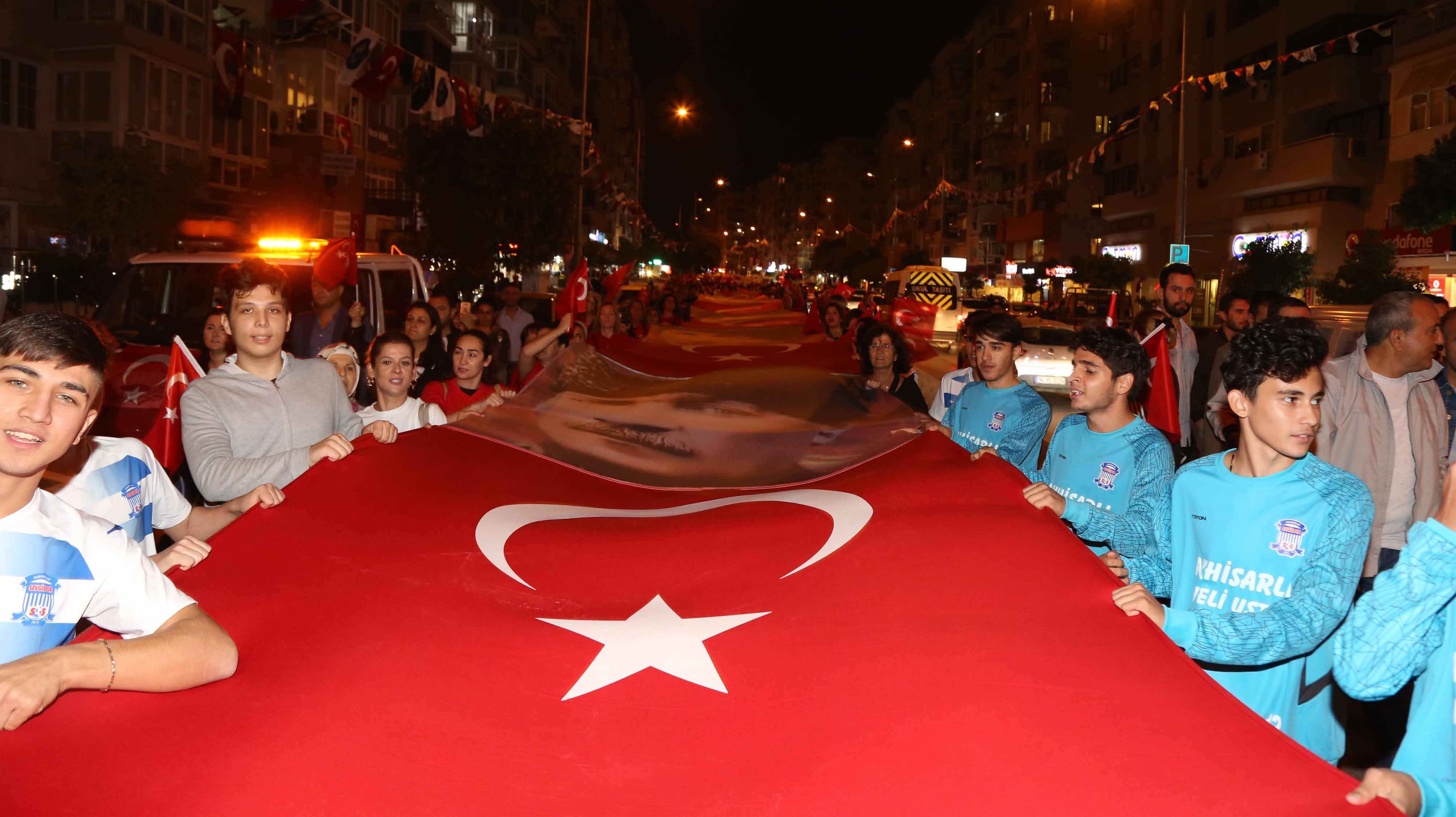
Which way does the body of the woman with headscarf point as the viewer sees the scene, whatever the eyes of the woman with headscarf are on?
toward the camera

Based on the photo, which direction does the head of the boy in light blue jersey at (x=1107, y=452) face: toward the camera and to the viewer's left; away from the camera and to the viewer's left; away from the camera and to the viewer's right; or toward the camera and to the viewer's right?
toward the camera and to the viewer's left

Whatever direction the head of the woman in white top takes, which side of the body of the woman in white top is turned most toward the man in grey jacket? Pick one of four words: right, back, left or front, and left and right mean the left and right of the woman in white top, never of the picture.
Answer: left

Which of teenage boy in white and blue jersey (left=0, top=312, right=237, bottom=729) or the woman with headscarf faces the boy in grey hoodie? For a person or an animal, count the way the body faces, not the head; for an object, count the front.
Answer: the woman with headscarf

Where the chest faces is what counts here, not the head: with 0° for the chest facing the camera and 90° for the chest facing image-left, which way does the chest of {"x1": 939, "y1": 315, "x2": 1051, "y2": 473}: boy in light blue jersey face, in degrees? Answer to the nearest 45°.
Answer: approximately 45°

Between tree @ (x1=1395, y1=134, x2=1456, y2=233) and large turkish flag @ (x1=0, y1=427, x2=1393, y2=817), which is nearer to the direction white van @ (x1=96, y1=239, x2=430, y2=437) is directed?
the large turkish flag

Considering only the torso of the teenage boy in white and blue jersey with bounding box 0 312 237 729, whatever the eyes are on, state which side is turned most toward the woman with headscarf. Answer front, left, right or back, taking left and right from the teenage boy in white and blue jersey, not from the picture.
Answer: back

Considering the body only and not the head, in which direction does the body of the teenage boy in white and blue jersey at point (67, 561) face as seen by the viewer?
toward the camera

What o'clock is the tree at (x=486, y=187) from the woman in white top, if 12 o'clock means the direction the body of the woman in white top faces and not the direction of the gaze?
The tree is roughly at 6 o'clock from the woman in white top.

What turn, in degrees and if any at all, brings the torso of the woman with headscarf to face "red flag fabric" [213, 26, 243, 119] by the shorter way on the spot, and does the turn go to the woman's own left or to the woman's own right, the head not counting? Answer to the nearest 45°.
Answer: approximately 180°
